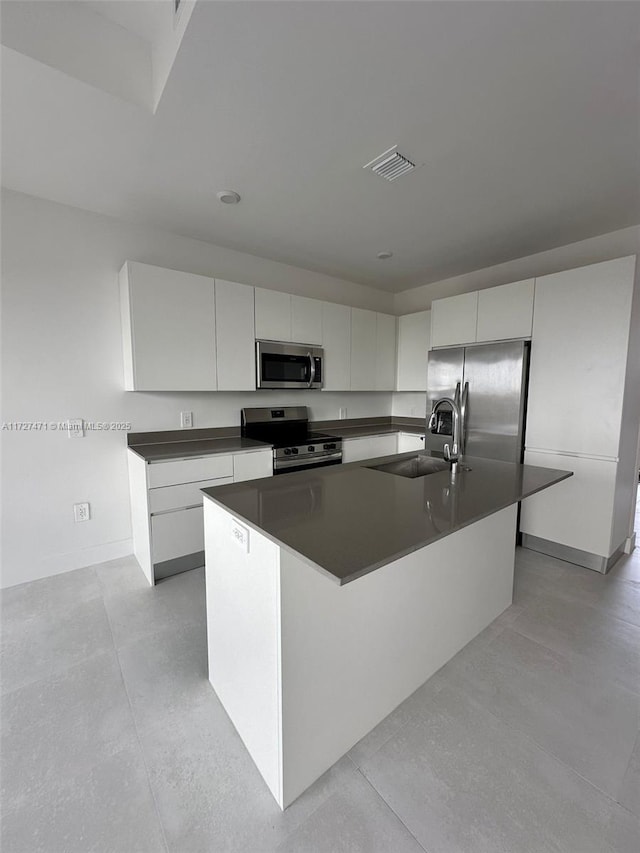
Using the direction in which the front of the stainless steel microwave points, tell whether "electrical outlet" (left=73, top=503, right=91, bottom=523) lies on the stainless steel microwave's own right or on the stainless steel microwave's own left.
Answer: on the stainless steel microwave's own right

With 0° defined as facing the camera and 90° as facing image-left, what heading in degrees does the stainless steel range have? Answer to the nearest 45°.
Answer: approximately 315°

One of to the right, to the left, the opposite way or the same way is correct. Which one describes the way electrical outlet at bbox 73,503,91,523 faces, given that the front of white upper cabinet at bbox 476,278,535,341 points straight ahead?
to the left

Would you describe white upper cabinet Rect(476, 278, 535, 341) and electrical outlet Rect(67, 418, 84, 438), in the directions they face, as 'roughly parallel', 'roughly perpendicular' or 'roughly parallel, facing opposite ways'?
roughly perpendicular

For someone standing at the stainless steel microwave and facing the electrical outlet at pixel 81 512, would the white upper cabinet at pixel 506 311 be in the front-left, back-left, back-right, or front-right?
back-left

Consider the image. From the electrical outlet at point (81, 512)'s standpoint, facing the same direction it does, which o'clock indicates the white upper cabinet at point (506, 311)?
The white upper cabinet is roughly at 10 o'clock from the electrical outlet.

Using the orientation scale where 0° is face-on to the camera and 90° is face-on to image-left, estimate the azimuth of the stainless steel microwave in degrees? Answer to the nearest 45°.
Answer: approximately 315°

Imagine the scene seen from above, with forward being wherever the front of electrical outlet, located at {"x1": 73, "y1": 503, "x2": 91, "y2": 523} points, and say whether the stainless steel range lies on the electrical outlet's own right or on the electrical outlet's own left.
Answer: on the electrical outlet's own left
